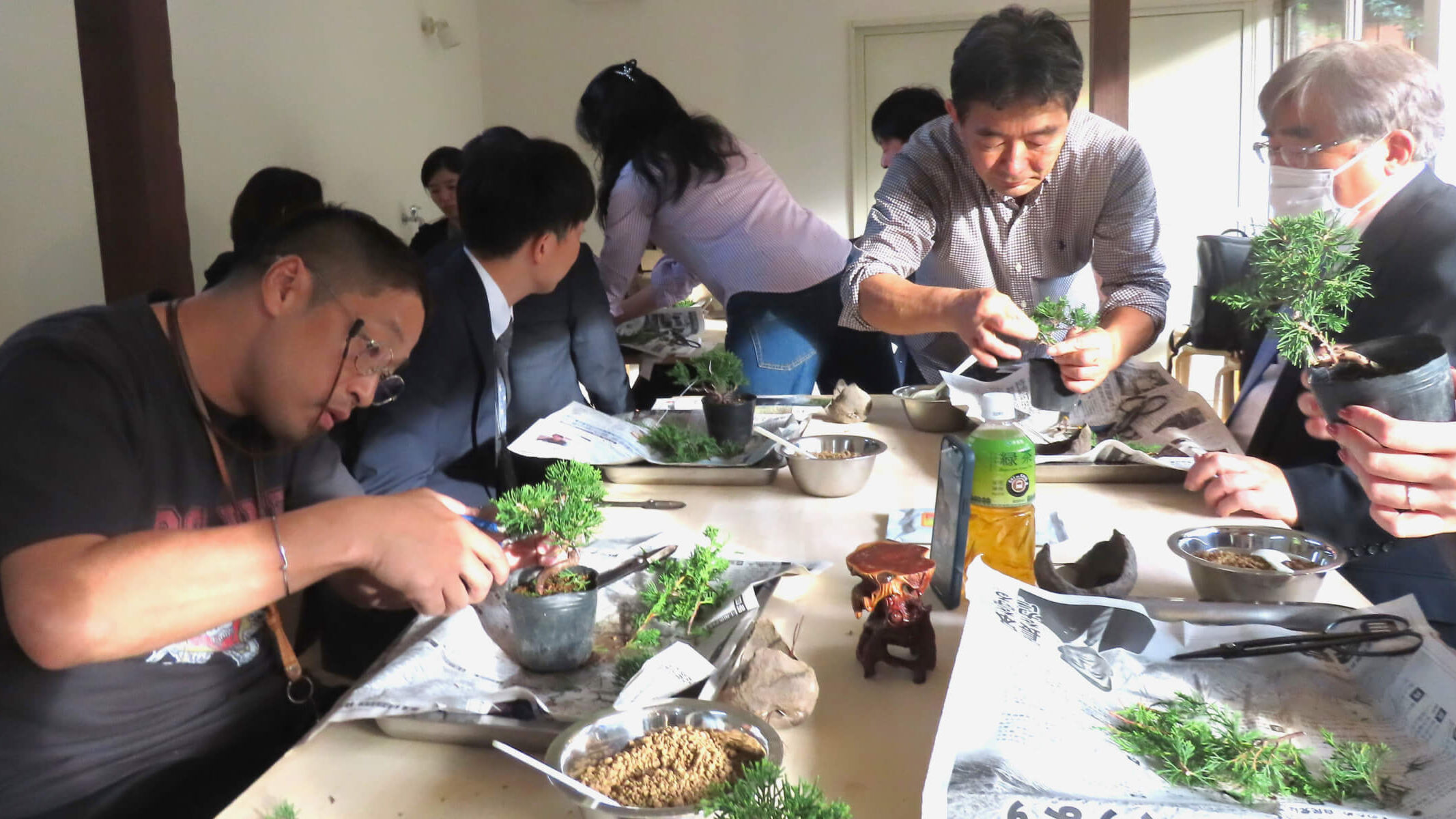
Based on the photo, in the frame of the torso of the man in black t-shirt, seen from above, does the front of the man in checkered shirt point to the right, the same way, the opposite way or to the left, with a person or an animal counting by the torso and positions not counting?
to the right

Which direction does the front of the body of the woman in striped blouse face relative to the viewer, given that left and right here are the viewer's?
facing away from the viewer and to the left of the viewer

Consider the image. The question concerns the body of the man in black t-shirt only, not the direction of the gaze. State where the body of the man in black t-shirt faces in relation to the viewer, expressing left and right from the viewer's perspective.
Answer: facing the viewer and to the right of the viewer

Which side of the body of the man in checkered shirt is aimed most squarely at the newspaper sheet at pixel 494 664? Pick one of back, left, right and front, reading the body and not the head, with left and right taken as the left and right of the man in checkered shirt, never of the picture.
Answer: front

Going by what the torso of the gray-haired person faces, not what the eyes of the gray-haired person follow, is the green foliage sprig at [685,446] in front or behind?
in front

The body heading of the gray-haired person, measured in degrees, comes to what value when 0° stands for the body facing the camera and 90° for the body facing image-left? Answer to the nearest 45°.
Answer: approximately 90°

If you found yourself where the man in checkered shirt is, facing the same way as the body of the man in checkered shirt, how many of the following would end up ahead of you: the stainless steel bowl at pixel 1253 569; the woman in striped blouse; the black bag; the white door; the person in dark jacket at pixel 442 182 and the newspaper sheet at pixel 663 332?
1

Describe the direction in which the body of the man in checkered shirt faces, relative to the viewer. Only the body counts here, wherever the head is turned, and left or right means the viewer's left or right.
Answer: facing the viewer

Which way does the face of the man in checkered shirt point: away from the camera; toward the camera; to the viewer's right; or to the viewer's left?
toward the camera

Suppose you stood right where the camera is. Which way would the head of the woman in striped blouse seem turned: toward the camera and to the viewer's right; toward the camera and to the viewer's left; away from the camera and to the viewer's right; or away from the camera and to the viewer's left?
away from the camera and to the viewer's left

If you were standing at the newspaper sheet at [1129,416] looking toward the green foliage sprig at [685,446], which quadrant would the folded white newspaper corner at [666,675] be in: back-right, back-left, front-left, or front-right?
front-left
